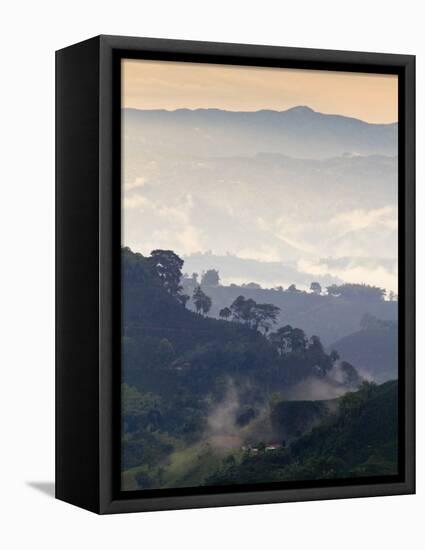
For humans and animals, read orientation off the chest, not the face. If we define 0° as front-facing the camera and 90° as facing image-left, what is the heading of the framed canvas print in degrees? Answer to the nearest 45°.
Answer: approximately 315°
